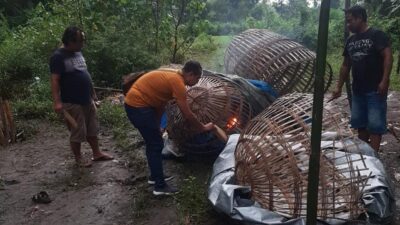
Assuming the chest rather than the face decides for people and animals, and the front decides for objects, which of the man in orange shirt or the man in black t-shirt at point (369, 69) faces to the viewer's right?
the man in orange shirt

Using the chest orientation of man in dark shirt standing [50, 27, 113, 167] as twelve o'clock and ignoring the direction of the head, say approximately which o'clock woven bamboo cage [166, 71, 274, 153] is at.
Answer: The woven bamboo cage is roughly at 11 o'clock from the man in dark shirt standing.

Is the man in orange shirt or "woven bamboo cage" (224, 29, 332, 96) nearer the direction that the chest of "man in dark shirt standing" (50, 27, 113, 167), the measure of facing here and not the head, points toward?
the man in orange shirt

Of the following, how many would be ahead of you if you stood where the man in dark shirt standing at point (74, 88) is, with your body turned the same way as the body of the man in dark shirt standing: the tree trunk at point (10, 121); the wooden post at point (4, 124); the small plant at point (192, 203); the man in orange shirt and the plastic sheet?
3

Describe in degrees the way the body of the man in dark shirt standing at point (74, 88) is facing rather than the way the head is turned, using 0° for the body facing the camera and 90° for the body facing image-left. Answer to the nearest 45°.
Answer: approximately 315°

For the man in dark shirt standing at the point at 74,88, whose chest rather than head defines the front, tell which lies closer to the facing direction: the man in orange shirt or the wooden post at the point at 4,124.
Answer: the man in orange shirt

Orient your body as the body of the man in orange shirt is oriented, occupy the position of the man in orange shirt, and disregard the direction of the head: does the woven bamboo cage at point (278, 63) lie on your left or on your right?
on your left

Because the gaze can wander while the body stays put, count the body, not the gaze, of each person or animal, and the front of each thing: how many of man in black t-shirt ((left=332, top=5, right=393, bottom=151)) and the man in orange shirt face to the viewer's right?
1

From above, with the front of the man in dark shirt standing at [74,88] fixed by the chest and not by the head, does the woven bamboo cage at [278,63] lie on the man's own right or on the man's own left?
on the man's own left

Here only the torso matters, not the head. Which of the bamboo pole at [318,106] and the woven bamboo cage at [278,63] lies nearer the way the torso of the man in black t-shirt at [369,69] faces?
the bamboo pole

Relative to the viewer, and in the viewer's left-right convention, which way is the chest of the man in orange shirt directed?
facing to the right of the viewer
